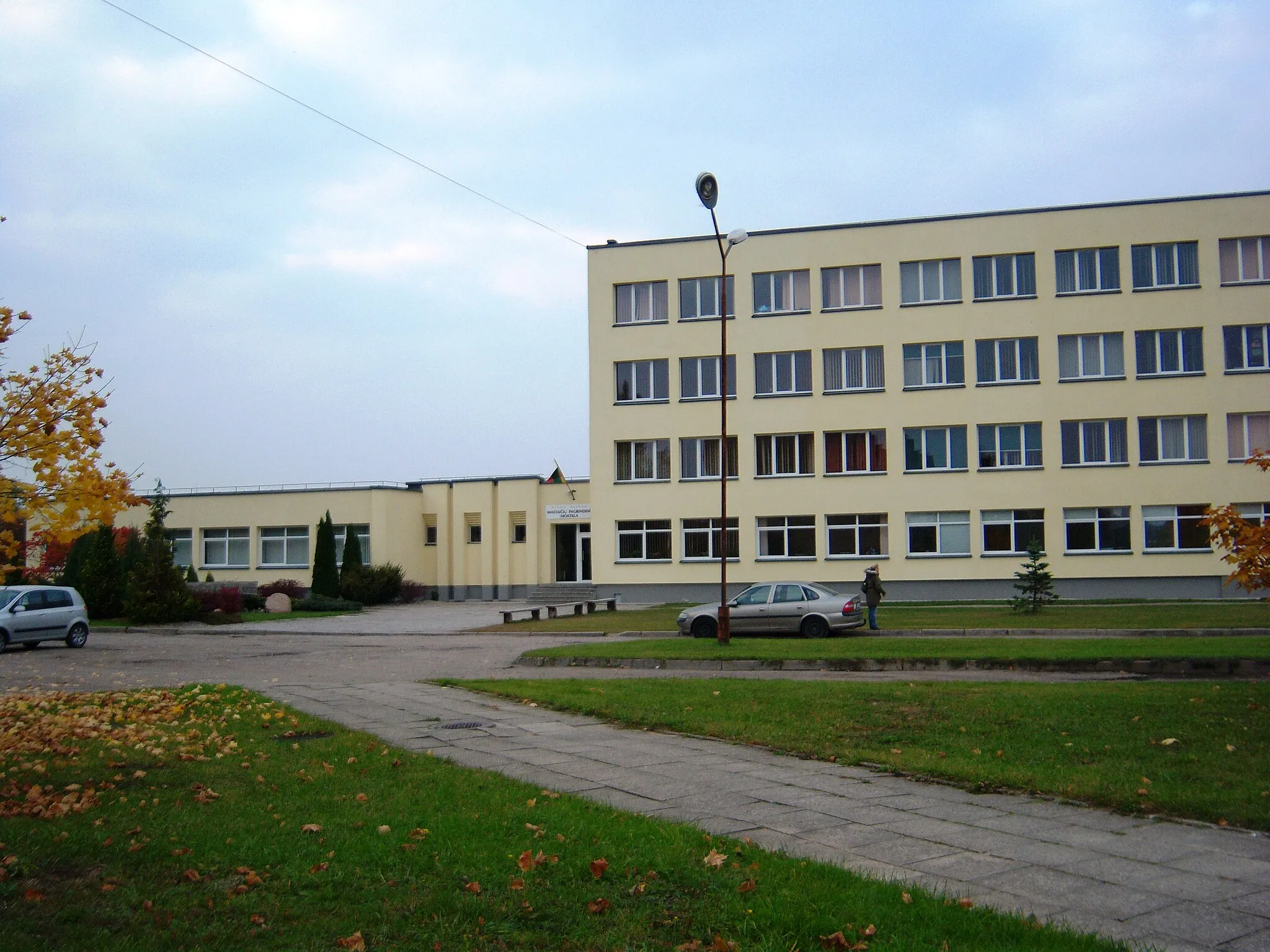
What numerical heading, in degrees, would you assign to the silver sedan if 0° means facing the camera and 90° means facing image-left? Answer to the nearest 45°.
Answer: approximately 90°

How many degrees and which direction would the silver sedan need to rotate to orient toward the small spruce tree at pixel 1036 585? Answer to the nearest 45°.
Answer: approximately 135° to its right

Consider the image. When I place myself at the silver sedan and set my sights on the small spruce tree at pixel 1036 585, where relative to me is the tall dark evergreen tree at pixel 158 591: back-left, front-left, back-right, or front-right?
back-left

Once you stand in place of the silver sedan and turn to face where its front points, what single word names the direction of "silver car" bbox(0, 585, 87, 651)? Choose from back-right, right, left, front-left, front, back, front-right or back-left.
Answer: front

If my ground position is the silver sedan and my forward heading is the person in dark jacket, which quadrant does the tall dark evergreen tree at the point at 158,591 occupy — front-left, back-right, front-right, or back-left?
back-left

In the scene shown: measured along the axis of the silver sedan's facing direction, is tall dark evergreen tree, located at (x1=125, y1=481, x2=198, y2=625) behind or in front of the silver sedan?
in front

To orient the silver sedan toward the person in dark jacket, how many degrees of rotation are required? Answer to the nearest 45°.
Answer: approximately 180°

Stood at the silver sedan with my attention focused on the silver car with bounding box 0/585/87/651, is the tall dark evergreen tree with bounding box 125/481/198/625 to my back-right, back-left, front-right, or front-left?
front-right

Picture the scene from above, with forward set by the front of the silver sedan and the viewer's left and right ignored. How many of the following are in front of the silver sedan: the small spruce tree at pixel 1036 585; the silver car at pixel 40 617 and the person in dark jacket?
1

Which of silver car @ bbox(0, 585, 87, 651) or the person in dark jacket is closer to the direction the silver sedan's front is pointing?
the silver car
